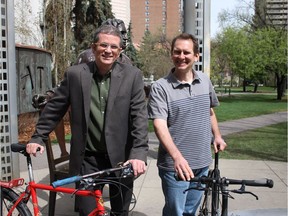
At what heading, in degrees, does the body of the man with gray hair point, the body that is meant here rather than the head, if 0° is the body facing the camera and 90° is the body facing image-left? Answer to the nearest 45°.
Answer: approximately 0°

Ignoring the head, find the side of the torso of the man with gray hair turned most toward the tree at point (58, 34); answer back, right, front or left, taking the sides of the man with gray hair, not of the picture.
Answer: back

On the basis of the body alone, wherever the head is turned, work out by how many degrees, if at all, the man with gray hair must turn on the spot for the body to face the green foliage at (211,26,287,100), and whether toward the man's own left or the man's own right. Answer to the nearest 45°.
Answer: approximately 135° to the man's own left

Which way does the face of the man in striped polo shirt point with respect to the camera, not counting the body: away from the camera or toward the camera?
toward the camera

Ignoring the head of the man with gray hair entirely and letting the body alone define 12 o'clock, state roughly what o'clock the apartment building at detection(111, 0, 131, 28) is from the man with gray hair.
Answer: The apartment building is roughly at 6 o'clock from the man with gray hair.

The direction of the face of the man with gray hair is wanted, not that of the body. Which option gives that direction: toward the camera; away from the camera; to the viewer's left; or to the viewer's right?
toward the camera

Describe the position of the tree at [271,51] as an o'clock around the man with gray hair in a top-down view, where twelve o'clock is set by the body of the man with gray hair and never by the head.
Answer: The tree is roughly at 7 o'clock from the man with gray hair.

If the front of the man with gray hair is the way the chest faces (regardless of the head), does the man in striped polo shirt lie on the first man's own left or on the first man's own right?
on the first man's own left

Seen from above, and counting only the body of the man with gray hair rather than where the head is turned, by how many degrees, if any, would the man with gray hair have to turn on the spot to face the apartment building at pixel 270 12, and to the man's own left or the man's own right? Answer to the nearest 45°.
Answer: approximately 135° to the man's own left

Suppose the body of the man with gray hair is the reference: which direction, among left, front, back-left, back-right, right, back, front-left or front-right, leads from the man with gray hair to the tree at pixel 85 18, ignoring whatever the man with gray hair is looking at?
back
